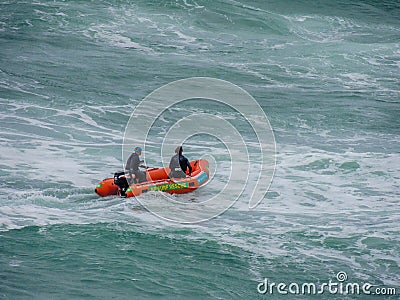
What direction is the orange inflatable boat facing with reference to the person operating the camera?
facing away from the viewer and to the right of the viewer

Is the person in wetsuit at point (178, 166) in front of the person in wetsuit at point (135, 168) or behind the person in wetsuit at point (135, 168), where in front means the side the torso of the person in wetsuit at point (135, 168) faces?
in front

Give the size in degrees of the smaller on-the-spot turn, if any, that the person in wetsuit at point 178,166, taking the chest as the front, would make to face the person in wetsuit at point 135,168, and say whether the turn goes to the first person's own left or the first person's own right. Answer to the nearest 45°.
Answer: approximately 180°

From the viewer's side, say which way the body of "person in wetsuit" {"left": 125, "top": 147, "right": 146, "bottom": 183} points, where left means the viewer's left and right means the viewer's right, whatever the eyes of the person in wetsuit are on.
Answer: facing to the right of the viewer

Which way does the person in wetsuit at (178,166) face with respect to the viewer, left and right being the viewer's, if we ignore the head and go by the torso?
facing away from the viewer and to the right of the viewer
